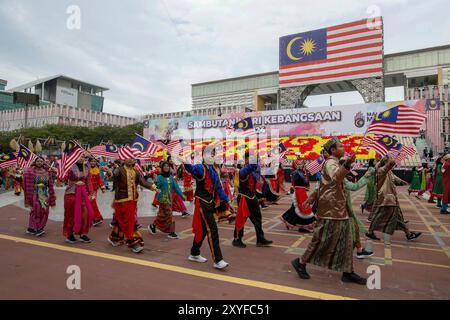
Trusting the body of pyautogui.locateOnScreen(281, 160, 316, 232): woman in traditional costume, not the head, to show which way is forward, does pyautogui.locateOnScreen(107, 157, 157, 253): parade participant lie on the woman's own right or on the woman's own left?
on the woman's own right

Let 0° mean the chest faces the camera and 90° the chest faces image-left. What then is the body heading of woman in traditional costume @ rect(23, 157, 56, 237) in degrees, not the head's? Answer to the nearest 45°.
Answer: approximately 0°
